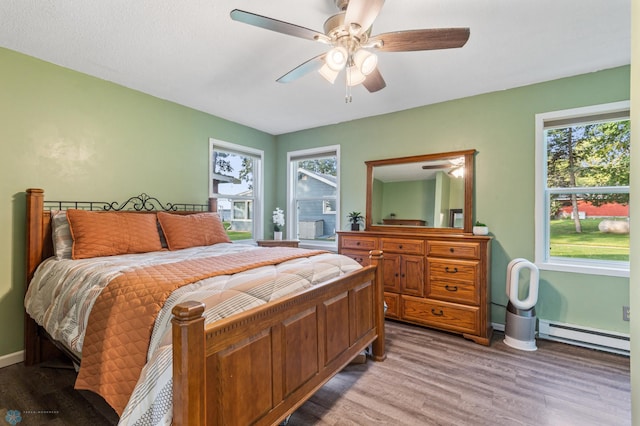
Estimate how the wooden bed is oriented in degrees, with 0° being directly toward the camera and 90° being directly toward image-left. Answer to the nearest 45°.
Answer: approximately 315°

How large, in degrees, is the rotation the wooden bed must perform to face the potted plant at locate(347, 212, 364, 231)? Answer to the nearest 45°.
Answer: approximately 90° to its left

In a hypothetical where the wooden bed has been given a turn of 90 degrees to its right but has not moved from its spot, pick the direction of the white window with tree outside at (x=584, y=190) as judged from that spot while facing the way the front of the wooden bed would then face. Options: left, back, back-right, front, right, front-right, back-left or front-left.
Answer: back-left

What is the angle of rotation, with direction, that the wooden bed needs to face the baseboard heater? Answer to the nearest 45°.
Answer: approximately 45° to its left

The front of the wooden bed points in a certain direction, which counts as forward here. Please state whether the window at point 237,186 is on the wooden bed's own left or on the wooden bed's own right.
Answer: on the wooden bed's own left

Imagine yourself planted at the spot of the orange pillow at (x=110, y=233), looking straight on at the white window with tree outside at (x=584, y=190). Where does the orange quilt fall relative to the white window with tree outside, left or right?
right

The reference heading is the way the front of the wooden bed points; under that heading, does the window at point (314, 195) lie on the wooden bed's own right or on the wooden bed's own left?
on the wooden bed's own left
